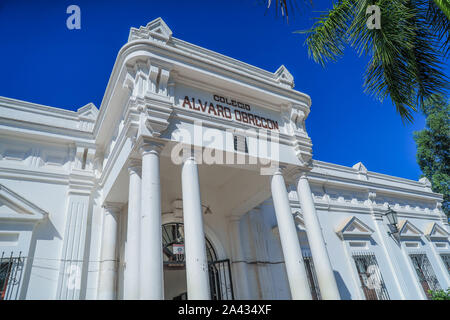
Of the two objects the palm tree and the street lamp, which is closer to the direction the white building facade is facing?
the palm tree

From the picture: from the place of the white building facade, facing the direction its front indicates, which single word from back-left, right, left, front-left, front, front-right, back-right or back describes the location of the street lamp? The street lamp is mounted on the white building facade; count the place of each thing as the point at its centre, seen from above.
left

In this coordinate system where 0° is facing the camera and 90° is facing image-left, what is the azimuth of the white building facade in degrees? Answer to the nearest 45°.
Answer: approximately 315°

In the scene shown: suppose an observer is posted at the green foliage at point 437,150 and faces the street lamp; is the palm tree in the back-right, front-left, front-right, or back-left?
front-left
